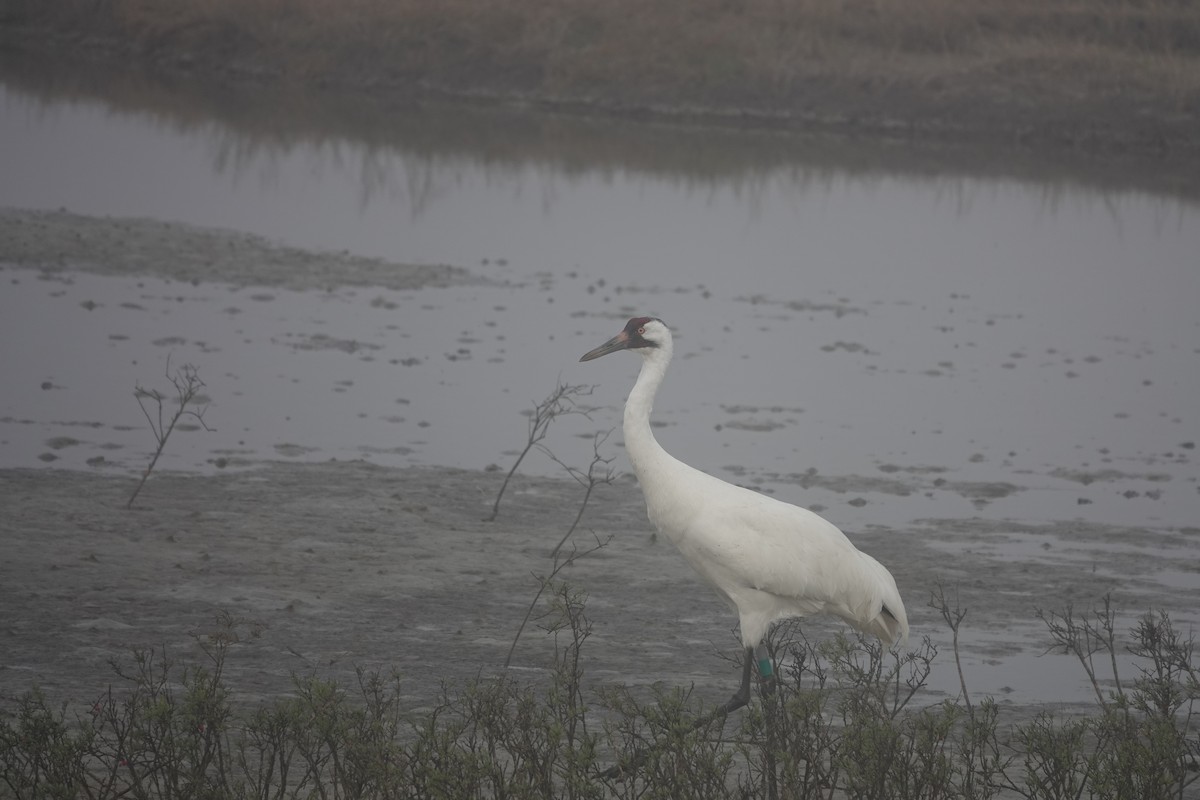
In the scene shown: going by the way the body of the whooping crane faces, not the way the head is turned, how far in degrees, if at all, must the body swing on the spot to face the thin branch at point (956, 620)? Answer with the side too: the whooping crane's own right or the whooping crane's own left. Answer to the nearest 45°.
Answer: approximately 135° to the whooping crane's own left

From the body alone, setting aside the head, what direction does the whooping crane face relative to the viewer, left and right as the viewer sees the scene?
facing to the left of the viewer
